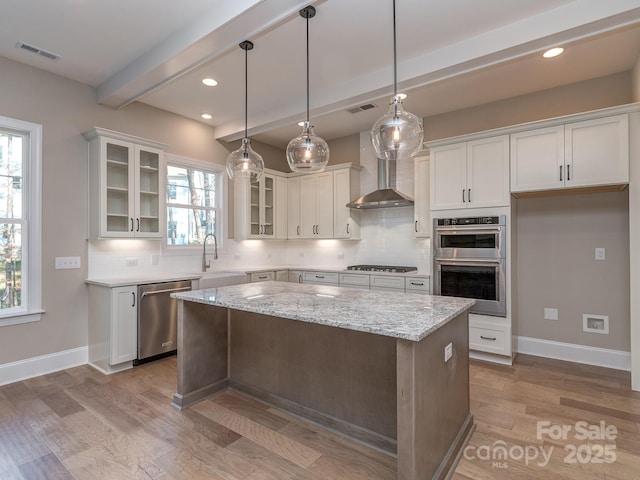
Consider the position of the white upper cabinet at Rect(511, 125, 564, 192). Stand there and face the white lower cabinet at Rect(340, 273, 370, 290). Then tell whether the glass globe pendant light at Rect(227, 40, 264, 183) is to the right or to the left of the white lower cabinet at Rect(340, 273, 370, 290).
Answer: left

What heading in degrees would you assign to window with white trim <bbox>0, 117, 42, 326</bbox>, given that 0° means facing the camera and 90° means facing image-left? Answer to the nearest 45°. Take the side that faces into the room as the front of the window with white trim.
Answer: approximately 315°

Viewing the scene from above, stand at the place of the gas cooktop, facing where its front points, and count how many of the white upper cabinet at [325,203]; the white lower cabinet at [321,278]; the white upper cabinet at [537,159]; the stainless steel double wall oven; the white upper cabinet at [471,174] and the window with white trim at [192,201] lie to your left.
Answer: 3

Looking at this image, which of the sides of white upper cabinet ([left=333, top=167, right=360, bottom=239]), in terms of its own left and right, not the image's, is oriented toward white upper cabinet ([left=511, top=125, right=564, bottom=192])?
left

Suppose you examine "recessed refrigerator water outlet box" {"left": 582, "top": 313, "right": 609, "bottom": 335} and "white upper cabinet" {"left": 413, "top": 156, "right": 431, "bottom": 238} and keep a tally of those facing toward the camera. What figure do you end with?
2

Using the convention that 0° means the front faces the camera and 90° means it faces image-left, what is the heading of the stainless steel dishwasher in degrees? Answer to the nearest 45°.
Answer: approximately 315°

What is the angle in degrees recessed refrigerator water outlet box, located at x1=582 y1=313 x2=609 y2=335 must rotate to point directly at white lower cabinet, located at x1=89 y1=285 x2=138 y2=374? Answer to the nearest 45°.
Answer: approximately 45° to its right

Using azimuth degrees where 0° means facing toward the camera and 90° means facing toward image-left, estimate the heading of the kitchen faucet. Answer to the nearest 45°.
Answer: approximately 315°
